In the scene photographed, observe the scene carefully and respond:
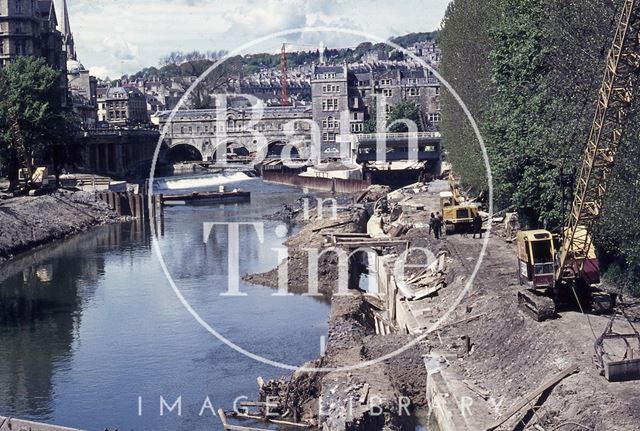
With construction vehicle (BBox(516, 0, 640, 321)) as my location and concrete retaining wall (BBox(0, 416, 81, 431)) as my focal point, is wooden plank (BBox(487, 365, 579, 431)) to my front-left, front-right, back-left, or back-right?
front-left

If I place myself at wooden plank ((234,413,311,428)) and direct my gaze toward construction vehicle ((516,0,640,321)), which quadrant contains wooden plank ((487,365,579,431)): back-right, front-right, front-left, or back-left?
front-right

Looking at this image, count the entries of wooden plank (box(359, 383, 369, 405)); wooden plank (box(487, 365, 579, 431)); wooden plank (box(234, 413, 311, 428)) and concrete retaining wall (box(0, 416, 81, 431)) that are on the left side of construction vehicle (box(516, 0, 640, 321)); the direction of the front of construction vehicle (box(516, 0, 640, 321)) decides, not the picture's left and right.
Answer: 0

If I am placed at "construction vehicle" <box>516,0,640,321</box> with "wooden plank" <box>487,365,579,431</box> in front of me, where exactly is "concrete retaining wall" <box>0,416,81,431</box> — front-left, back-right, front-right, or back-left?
front-right

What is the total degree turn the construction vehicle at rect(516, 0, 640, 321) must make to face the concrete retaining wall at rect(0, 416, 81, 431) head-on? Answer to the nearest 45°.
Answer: approximately 90° to its right

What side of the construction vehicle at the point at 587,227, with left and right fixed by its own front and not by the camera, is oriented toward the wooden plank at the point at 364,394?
right

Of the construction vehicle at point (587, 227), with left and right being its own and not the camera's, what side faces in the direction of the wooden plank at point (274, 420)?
right

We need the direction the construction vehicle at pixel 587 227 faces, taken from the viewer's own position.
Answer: facing the viewer and to the right of the viewer
